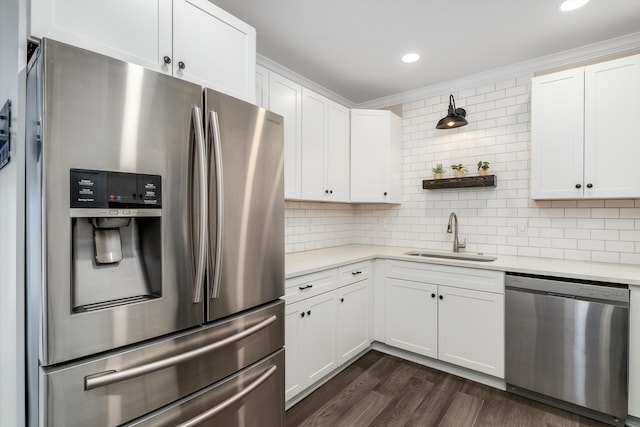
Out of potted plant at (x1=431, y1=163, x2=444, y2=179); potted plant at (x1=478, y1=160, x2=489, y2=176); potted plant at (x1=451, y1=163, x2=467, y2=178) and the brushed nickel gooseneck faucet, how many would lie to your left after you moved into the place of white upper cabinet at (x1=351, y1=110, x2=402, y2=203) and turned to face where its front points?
4

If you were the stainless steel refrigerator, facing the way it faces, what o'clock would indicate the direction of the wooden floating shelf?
The wooden floating shelf is roughly at 10 o'clock from the stainless steel refrigerator.

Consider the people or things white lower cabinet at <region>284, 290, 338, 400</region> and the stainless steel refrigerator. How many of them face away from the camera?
0

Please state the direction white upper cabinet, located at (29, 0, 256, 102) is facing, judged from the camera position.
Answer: facing the viewer and to the right of the viewer

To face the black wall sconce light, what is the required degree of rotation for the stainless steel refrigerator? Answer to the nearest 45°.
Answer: approximately 45° to its left

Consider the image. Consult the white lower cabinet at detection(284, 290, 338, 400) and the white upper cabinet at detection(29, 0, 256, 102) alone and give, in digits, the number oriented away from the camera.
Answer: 0

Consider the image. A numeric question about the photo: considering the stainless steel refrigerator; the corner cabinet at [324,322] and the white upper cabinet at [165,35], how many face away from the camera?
0

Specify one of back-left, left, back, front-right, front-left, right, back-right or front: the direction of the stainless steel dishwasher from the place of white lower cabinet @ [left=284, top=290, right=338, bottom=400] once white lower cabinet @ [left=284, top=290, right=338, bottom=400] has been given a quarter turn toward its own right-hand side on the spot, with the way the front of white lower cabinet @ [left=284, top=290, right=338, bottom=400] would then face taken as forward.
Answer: back-left

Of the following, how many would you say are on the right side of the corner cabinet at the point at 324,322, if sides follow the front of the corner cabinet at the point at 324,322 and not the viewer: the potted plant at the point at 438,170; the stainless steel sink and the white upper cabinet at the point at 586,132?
0

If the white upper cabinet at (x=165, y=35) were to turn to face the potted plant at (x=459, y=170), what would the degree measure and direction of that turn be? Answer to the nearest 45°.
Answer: approximately 45° to its left

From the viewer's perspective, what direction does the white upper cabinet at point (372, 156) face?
toward the camera

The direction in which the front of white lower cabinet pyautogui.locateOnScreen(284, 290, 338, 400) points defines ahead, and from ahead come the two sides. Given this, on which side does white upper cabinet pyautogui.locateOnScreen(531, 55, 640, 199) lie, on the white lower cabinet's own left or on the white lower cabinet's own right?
on the white lower cabinet's own left

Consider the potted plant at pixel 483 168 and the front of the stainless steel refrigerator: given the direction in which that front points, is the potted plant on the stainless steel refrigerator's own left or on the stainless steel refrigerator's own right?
on the stainless steel refrigerator's own left

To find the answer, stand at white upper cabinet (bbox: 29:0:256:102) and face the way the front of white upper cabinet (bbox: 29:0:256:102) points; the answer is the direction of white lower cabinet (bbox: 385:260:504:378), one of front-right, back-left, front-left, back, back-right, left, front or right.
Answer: front-left

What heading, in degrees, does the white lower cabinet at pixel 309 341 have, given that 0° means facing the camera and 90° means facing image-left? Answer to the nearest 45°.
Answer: approximately 315°
